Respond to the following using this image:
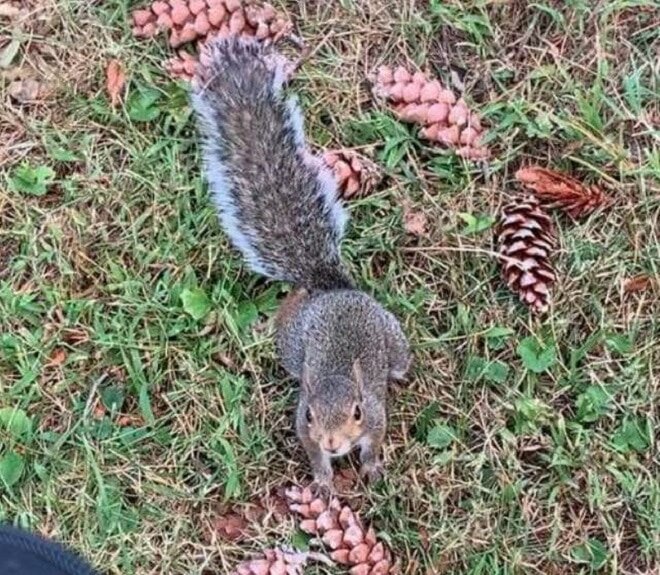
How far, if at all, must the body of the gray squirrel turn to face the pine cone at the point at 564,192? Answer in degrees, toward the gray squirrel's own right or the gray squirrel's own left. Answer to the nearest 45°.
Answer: approximately 90° to the gray squirrel's own left

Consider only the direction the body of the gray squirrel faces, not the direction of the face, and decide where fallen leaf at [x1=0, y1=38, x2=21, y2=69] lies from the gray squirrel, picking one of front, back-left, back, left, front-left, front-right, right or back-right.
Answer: back-right

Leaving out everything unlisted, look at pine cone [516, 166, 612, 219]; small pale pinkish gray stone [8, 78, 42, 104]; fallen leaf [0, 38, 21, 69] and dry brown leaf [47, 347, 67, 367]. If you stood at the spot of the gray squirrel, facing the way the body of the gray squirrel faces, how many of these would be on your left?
1

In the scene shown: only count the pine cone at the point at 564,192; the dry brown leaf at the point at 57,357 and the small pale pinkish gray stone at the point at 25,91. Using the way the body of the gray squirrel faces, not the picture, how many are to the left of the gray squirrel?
1

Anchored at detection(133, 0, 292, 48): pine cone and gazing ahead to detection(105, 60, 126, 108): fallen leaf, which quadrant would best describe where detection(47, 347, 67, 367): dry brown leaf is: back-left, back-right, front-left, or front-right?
front-left

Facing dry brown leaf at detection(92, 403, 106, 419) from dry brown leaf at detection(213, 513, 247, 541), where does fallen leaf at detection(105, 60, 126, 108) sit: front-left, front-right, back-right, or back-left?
front-right

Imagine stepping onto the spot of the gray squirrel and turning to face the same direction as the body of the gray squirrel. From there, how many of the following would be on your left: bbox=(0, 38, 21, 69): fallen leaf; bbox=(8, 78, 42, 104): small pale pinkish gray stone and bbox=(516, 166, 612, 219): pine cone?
1

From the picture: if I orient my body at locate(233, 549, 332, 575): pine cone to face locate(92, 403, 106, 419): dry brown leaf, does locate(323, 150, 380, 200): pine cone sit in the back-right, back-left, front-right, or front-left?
front-right

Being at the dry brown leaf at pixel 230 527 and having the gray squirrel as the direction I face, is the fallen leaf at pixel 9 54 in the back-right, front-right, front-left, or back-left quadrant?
front-left

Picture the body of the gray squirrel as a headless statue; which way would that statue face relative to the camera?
toward the camera
